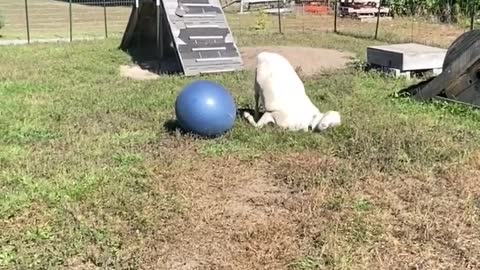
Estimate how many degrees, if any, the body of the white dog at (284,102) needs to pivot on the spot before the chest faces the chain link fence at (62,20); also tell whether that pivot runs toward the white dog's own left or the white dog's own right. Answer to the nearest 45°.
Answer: approximately 135° to the white dog's own left
